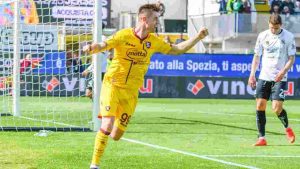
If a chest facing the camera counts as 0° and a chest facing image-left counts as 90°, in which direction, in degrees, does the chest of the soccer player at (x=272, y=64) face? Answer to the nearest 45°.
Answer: approximately 0°

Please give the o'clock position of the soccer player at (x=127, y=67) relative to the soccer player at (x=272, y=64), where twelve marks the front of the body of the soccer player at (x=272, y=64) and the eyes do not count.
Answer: the soccer player at (x=127, y=67) is roughly at 1 o'clock from the soccer player at (x=272, y=64).
